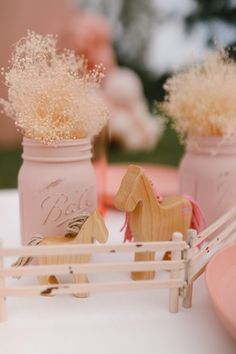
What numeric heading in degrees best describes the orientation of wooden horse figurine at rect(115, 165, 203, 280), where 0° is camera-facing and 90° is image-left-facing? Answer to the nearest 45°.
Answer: approximately 90°

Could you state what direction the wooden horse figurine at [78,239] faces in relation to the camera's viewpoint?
facing to the right of the viewer

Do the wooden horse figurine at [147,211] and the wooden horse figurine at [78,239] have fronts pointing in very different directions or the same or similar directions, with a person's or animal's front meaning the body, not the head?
very different directions

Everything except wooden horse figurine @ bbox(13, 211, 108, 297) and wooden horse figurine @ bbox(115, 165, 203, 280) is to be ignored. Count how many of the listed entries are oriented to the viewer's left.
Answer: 1
